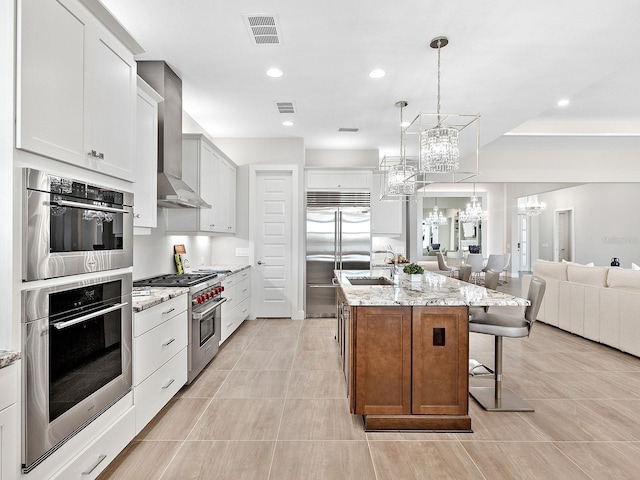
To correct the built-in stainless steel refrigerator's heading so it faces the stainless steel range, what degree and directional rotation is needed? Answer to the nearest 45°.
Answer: approximately 45° to its right

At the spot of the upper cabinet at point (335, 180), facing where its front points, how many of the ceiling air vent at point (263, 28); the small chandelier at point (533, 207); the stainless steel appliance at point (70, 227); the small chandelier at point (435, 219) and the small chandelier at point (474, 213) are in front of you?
2

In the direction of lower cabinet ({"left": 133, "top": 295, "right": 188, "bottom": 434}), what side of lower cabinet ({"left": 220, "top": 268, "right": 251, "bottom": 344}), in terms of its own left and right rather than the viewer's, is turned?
right

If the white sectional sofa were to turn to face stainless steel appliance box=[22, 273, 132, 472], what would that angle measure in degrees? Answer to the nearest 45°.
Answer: approximately 180°

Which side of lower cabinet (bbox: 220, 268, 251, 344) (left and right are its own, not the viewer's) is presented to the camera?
right

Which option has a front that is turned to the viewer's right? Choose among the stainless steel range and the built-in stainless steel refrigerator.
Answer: the stainless steel range

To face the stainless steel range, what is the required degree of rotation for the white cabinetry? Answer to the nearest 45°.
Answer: approximately 90° to its left

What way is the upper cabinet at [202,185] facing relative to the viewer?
to the viewer's right

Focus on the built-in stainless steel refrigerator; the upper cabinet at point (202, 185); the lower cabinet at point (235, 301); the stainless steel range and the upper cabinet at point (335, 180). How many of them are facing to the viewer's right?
3

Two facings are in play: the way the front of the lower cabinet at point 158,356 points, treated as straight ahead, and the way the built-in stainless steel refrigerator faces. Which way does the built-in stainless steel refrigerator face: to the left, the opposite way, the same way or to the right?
to the right

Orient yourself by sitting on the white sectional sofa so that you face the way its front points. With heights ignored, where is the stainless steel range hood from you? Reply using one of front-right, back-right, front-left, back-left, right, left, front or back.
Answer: back

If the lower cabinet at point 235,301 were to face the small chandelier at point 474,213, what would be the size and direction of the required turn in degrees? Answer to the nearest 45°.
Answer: approximately 45° to its left

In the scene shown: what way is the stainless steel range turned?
to the viewer's right

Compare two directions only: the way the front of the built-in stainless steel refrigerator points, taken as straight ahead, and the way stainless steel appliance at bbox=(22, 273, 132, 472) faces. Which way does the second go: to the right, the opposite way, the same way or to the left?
to the left
